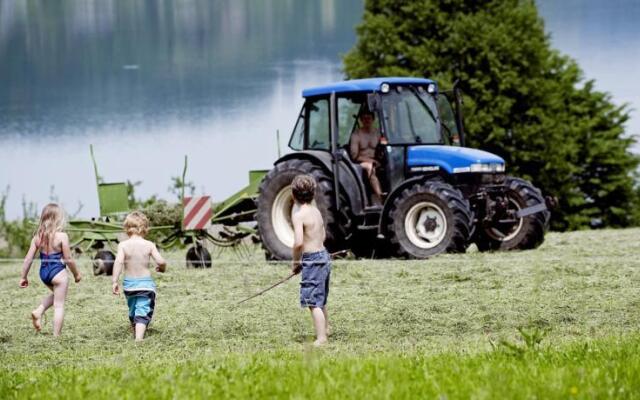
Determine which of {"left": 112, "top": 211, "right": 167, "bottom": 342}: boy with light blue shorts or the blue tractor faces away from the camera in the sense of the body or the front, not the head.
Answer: the boy with light blue shorts

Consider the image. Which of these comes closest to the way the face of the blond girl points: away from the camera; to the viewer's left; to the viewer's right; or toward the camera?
away from the camera

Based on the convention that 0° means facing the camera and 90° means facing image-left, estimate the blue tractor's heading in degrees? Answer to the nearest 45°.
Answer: approximately 315°

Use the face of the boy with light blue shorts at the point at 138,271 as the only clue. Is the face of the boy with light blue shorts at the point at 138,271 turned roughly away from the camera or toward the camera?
away from the camera

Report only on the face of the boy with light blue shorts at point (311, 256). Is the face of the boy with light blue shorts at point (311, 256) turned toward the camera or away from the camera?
away from the camera

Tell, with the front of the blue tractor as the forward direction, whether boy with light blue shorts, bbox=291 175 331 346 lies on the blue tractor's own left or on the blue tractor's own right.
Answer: on the blue tractor's own right

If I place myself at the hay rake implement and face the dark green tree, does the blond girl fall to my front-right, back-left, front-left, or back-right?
back-right

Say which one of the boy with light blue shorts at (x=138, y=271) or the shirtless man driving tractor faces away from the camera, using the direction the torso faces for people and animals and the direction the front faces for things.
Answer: the boy with light blue shorts

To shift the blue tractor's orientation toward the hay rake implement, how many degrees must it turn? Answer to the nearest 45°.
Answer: approximately 135° to its right

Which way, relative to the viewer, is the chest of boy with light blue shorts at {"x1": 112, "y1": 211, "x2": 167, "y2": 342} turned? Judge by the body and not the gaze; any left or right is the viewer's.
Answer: facing away from the viewer

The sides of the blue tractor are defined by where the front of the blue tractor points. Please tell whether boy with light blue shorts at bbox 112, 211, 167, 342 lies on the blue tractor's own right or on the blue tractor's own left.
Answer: on the blue tractor's own right
